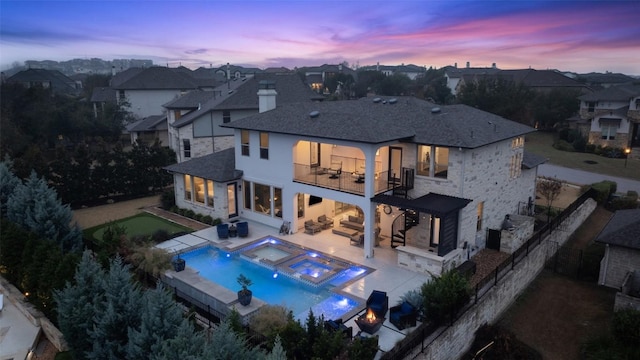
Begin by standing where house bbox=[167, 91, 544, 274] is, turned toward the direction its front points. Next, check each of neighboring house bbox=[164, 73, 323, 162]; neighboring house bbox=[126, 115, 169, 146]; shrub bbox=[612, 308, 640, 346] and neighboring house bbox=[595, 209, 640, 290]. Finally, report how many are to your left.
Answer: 2

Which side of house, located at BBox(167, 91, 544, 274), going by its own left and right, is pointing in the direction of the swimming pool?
back

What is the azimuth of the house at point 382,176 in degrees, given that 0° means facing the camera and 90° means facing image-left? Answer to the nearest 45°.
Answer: approximately 225°

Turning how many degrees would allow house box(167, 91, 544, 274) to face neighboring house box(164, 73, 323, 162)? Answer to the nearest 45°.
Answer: approximately 90° to its left

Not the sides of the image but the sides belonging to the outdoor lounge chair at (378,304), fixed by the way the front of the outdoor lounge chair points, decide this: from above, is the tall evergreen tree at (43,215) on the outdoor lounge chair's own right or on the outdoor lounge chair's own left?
on the outdoor lounge chair's own right

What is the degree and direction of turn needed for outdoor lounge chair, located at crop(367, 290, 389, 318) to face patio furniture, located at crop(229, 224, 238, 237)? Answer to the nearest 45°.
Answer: approximately 90° to its right

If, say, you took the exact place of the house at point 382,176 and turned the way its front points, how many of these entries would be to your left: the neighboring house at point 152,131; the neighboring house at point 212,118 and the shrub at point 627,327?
2

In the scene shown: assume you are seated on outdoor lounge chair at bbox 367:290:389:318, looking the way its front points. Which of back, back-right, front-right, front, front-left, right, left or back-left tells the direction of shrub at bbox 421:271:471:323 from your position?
back-left

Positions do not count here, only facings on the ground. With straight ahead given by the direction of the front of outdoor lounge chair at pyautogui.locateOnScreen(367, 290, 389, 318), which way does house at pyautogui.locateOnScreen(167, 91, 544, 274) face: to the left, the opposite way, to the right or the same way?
the opposite way

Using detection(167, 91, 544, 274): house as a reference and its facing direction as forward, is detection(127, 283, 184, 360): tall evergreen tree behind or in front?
behind

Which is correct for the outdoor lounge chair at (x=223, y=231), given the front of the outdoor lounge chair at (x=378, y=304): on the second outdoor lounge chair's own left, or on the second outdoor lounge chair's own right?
on the second outdoor lounge chair's own right

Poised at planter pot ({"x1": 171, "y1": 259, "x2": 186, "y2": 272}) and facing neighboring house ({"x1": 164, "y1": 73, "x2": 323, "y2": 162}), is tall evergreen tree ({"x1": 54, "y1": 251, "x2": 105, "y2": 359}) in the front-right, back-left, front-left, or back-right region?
back-left

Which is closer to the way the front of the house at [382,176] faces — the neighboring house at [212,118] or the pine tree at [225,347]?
the neighboring house

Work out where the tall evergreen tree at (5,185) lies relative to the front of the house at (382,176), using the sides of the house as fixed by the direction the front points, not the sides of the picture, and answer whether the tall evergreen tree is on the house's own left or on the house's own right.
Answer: on the house's own left
